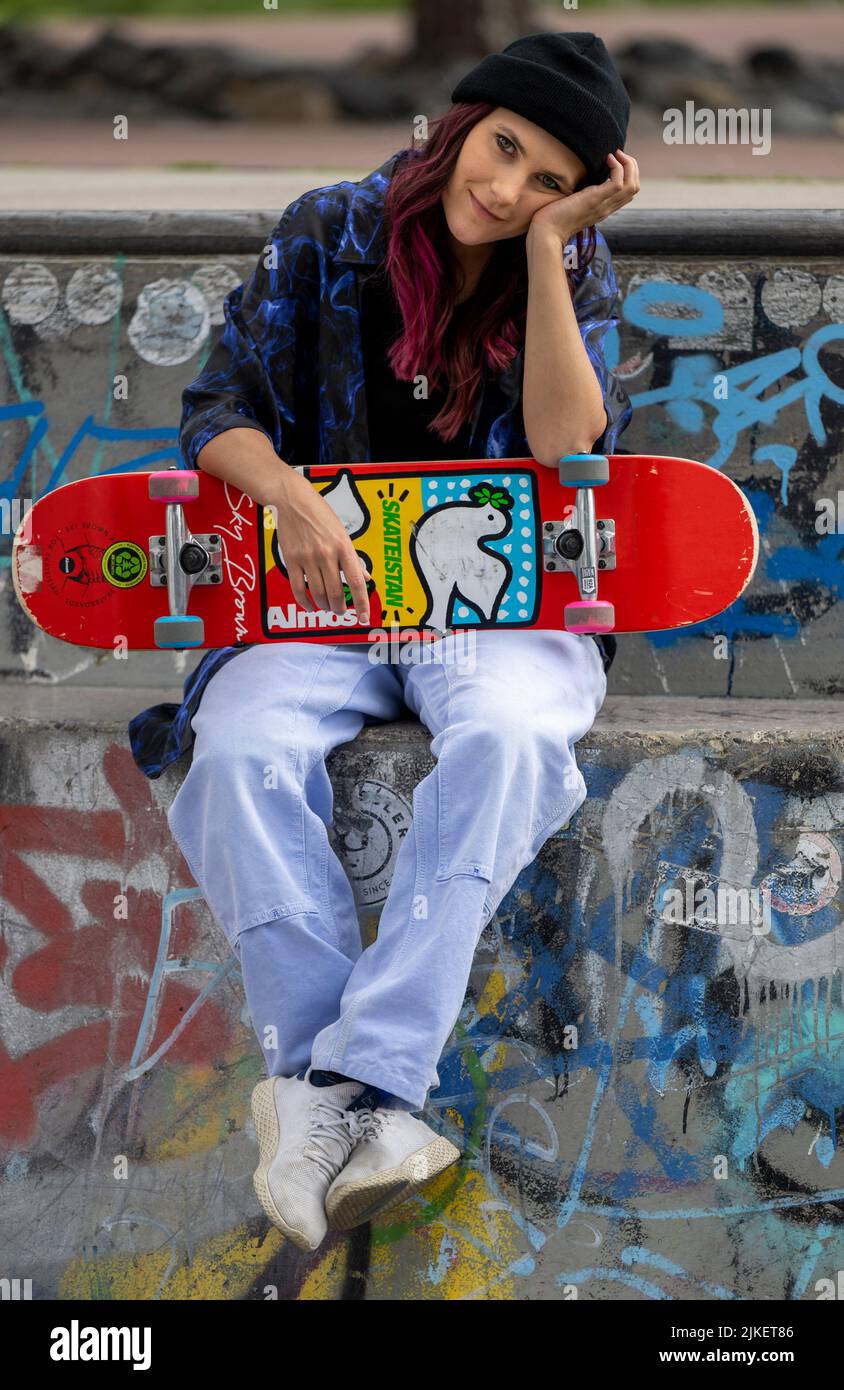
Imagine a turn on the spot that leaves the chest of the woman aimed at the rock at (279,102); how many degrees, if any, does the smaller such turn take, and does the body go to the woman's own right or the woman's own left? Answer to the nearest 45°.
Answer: approximately 180°

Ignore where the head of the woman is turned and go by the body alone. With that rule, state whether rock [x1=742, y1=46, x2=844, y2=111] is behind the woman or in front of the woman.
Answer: behind

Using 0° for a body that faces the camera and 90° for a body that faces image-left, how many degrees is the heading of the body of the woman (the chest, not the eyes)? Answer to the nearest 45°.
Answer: approximately 0°

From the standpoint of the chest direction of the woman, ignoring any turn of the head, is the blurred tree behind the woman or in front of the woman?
behind
